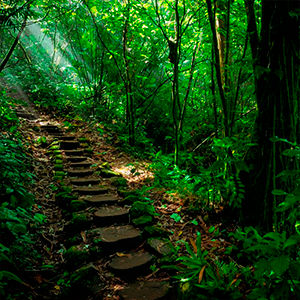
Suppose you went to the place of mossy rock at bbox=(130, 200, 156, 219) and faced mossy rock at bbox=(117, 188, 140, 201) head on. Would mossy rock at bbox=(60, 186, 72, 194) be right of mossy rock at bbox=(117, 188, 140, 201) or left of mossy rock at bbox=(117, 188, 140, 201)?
left

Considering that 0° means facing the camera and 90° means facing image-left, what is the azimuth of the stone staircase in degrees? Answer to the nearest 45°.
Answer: approximately 0°
